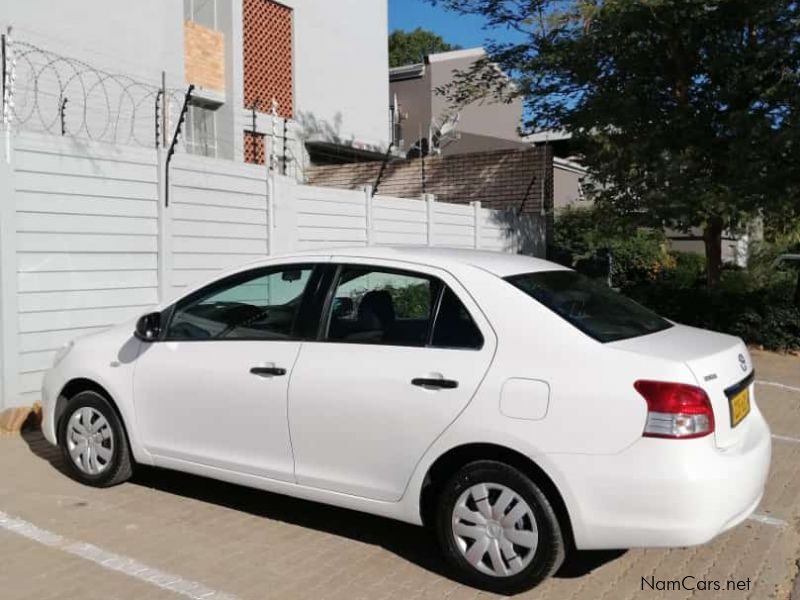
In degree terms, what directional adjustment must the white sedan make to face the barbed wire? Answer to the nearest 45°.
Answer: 0° — it already faces it

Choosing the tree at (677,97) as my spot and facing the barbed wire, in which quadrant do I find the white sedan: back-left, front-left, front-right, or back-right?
front-left

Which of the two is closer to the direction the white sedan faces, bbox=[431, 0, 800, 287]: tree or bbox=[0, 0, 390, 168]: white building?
the white building

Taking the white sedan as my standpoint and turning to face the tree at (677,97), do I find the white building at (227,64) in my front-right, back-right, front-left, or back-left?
front-left

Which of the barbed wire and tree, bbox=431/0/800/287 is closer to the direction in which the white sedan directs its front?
the barbed wire

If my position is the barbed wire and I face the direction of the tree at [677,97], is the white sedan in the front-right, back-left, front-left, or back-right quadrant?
front-right

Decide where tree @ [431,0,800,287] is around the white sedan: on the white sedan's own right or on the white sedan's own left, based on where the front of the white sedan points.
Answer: on the white sedan's own right

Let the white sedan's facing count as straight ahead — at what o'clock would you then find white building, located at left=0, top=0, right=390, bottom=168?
The white building is roughly at 1 o'clock from the white sedan.

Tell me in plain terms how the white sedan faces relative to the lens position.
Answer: facing away from the viewer and to the left of the viewer
